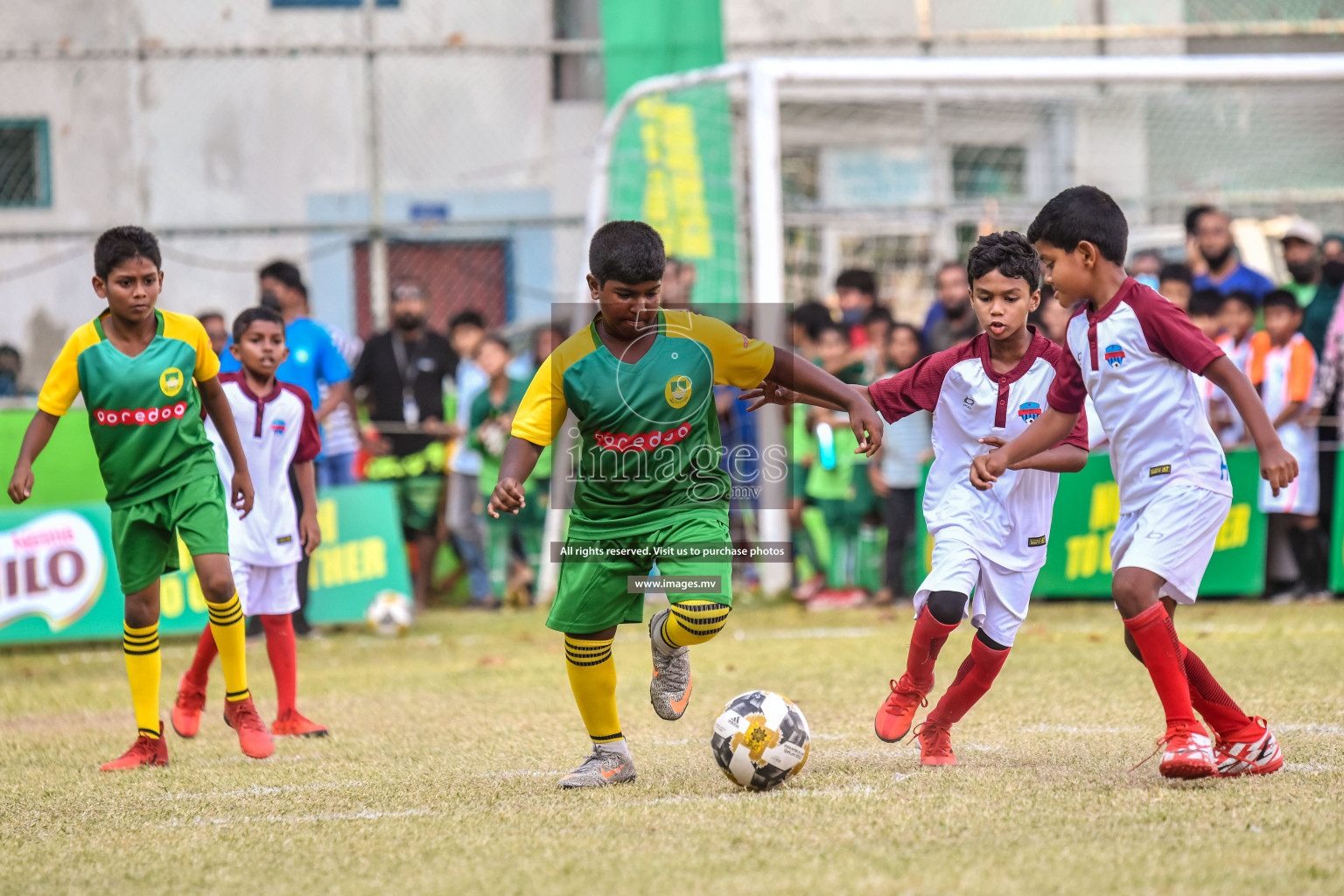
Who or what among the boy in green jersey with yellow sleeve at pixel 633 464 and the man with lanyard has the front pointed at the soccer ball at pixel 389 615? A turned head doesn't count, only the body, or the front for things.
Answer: the man with lanyard

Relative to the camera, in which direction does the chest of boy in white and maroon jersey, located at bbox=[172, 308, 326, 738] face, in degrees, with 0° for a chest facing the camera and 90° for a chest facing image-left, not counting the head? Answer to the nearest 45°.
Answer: approximately 0°

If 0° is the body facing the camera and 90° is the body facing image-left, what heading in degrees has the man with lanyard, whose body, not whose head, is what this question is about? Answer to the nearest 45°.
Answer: approximately 0°

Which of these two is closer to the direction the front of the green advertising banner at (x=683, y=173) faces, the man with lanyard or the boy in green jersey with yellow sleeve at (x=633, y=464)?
the boy in green jersey with yellow sleeve
